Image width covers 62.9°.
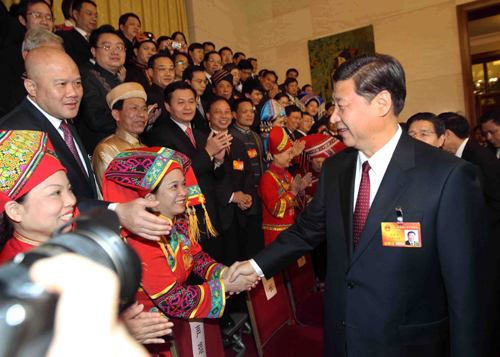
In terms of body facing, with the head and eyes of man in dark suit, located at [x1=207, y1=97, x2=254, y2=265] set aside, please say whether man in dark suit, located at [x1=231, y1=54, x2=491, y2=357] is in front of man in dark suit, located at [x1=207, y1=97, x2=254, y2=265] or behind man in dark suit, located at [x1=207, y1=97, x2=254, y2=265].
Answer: in front

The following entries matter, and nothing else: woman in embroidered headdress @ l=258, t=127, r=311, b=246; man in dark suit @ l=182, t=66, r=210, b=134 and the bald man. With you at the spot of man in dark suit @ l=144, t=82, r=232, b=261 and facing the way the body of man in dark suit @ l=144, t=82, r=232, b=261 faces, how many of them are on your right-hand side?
1

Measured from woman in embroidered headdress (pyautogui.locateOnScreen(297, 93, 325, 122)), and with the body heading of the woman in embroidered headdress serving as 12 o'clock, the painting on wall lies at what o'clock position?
The painting on wall is roughly at 8 o'clock from the woman in embroidered headdress.

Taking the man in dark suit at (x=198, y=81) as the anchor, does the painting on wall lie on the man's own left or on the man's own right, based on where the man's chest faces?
on the man's own left

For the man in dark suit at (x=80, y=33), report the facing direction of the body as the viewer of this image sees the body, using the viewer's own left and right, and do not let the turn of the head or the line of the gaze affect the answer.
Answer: facing the viewer and to the right of the viewer

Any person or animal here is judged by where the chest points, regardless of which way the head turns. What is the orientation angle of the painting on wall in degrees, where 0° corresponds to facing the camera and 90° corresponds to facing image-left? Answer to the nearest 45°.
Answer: approximately 45°

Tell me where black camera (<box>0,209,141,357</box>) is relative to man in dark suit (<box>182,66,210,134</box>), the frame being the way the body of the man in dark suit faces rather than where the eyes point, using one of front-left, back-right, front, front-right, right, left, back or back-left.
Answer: front-right

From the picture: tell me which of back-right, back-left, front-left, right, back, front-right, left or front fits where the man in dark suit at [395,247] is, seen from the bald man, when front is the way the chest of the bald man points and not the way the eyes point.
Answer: front
